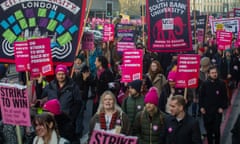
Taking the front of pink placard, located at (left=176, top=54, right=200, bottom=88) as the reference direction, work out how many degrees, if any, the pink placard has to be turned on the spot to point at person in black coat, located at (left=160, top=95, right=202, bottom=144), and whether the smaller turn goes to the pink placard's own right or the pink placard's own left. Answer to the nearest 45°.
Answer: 0° — it already faces them

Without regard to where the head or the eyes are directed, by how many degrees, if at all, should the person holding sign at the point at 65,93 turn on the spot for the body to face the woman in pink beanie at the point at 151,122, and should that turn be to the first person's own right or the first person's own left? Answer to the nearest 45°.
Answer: approximately 45° to the first person's own left

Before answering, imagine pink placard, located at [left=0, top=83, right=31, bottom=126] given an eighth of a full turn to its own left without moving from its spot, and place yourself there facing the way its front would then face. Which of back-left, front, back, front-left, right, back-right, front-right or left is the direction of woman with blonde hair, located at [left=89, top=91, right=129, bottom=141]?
front-left

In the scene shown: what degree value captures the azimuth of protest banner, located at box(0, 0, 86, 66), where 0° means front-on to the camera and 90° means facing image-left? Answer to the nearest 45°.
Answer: approximately 0°

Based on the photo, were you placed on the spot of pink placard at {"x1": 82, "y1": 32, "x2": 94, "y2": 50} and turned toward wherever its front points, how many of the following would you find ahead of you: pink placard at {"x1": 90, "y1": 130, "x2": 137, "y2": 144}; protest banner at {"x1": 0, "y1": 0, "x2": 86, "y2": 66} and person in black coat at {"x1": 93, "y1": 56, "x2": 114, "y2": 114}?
3

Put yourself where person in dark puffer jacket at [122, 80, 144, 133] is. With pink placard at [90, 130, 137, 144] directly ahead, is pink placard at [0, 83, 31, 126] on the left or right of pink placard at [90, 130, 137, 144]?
right

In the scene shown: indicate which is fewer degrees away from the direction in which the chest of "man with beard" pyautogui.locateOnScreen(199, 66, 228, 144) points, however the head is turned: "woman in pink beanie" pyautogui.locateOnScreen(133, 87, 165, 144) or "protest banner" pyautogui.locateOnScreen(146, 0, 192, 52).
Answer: the woman in pink beanie

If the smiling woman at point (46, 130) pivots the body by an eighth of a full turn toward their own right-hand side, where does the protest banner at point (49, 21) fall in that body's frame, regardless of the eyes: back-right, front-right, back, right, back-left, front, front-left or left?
right

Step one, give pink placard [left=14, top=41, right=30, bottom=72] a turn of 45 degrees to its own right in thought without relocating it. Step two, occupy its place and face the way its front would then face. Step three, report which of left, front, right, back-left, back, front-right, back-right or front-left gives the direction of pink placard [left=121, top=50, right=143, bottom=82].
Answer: back-left

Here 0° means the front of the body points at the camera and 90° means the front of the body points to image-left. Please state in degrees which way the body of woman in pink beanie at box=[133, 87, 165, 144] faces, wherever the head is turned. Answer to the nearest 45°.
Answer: approximately 0°

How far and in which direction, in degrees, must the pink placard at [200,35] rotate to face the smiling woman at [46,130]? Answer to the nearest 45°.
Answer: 0° — it already faces them

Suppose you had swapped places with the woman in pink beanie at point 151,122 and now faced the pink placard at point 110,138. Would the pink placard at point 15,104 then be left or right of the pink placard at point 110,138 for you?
right

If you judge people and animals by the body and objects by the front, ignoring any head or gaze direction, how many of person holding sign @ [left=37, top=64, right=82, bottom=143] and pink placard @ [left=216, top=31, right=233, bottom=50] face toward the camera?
2
